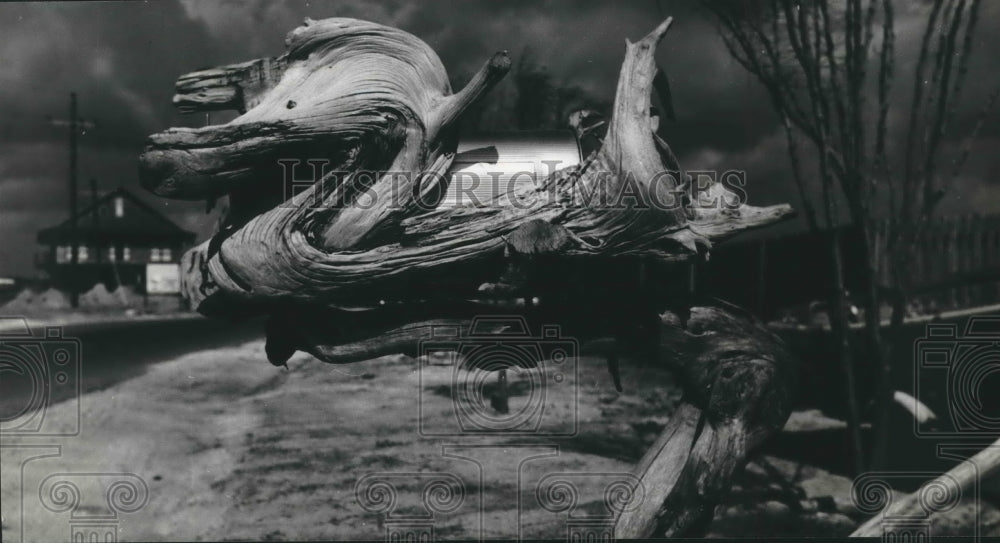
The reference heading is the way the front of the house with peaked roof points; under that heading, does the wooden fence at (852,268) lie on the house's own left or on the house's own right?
on the house's own left

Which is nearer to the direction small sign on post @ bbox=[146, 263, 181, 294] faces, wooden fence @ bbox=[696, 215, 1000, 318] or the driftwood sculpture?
the driftwood sculpture

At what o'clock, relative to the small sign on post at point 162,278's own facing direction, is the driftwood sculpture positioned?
The driftwood sculpture is roughly at 11 o'clock from the small sign on post.

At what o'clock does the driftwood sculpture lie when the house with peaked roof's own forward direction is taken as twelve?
The driftwood sculpture is roughly at 11 o'clock from the house with peaked roof.

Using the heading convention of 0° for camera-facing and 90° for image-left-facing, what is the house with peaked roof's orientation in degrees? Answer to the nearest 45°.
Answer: approximately 0°
